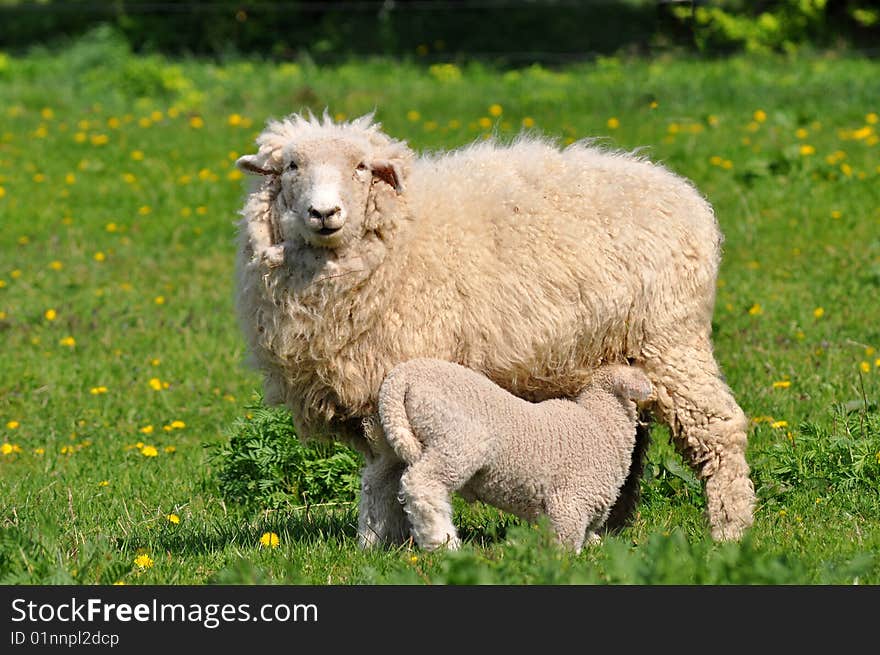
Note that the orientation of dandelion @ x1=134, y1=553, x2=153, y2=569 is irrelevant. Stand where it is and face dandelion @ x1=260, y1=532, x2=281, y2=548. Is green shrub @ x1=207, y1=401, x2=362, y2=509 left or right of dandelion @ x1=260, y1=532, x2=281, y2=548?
left

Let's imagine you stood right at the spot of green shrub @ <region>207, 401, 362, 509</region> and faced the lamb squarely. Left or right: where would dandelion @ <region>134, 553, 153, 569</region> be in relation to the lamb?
right

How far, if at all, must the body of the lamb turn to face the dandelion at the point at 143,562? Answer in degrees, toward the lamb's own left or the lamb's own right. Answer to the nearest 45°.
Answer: approximately 180°

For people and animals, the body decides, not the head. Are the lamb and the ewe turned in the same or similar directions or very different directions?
very different directions

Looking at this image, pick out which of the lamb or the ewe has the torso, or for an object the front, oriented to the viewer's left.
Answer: the ewe

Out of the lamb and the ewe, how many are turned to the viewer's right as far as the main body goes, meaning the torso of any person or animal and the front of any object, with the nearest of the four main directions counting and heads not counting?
1

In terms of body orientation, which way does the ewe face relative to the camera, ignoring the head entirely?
to the viewer's left

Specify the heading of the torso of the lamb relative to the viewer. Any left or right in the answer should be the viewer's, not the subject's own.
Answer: facing to the right of the viewer
